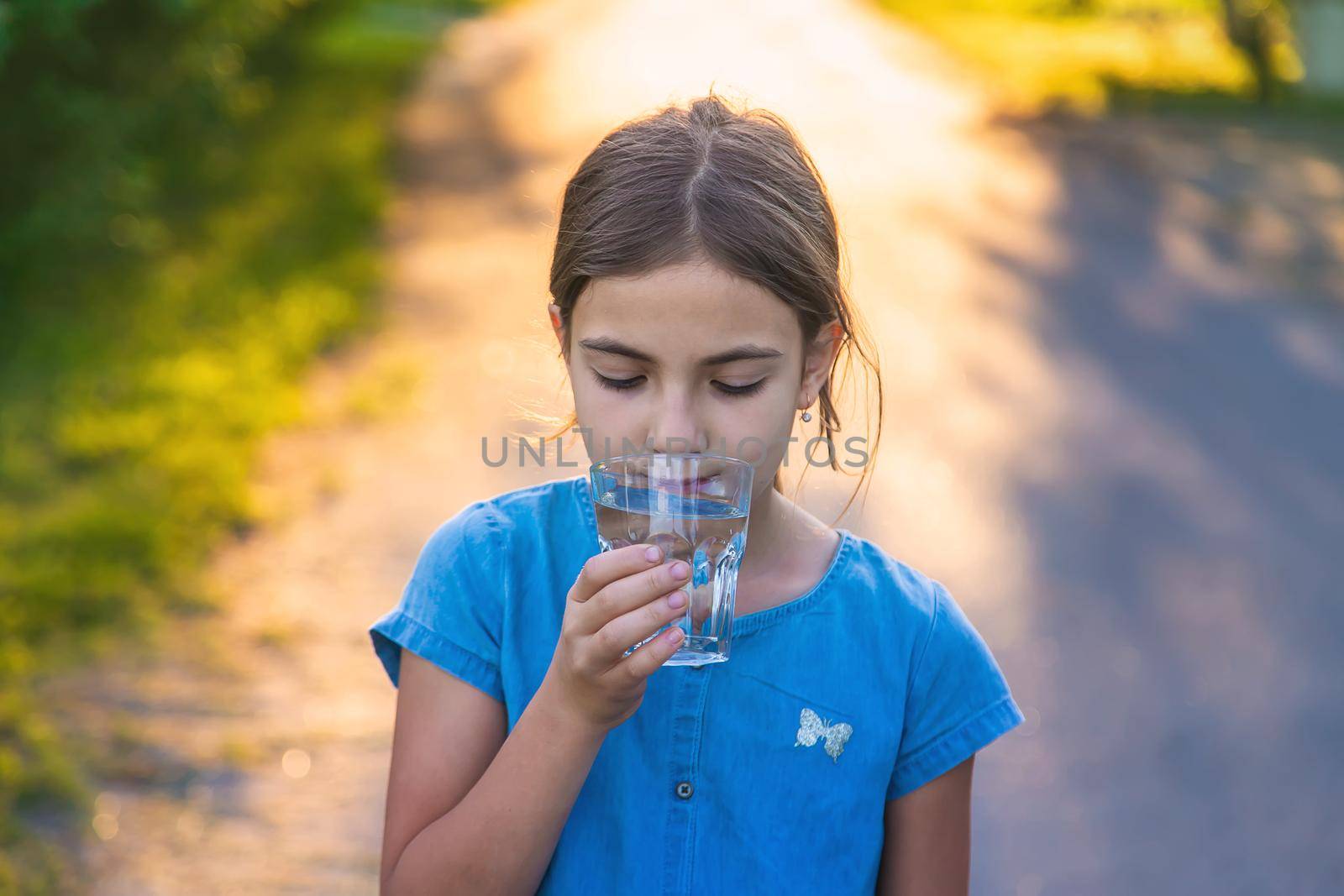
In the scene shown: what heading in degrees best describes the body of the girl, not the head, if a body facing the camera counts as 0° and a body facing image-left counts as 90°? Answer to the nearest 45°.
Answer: approximately 0°
